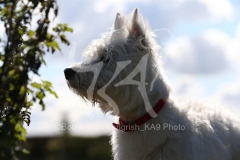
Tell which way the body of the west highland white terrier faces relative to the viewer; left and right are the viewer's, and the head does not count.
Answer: facing to the left of the viewer
